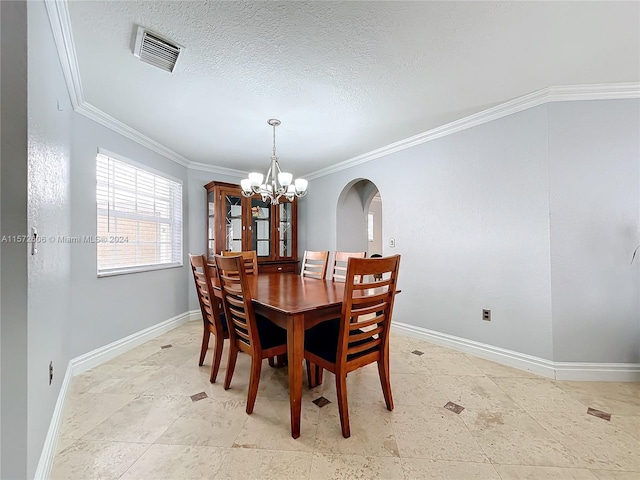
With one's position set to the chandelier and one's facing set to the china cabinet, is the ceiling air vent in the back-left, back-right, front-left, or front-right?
back-left

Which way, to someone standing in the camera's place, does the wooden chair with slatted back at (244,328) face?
facing away from the viewer and to the right of the viewer

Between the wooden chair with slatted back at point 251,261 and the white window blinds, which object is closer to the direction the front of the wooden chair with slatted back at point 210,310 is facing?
the wooden chair with slatted back

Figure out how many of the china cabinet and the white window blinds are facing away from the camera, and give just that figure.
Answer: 0

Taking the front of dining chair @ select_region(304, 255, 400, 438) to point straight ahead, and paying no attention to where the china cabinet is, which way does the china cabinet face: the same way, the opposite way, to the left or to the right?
the opposite way

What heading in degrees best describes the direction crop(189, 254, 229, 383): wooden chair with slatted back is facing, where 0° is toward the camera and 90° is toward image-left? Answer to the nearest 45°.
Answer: approximately 225°

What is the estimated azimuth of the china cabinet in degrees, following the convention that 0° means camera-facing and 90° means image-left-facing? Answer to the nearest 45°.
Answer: approximately 315°

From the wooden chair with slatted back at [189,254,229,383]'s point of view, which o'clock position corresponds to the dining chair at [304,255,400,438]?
The dining chair is roughly at 3 o'clock from the wooden chair with slatted back.

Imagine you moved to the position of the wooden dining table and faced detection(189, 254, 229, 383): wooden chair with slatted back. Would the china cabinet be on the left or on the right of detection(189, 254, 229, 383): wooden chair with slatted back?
right

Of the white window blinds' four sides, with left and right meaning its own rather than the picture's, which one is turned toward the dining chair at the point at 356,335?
front

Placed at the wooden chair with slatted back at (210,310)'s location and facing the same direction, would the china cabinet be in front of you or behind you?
in front

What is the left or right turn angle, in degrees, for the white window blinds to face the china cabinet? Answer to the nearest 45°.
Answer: approximately 45° to its left

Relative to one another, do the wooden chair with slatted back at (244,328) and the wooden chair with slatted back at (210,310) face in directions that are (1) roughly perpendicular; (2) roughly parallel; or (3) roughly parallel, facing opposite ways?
roughly parallel

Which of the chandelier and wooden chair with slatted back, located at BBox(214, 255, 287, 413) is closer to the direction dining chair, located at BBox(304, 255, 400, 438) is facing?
the chandelier

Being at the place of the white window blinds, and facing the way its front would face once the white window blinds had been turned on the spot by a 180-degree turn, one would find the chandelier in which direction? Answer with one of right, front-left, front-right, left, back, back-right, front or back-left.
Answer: back

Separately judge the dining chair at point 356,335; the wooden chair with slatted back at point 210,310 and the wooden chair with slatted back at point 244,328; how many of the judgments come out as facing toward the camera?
0

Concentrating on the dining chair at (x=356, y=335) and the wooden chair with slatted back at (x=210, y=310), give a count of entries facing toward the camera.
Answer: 0
